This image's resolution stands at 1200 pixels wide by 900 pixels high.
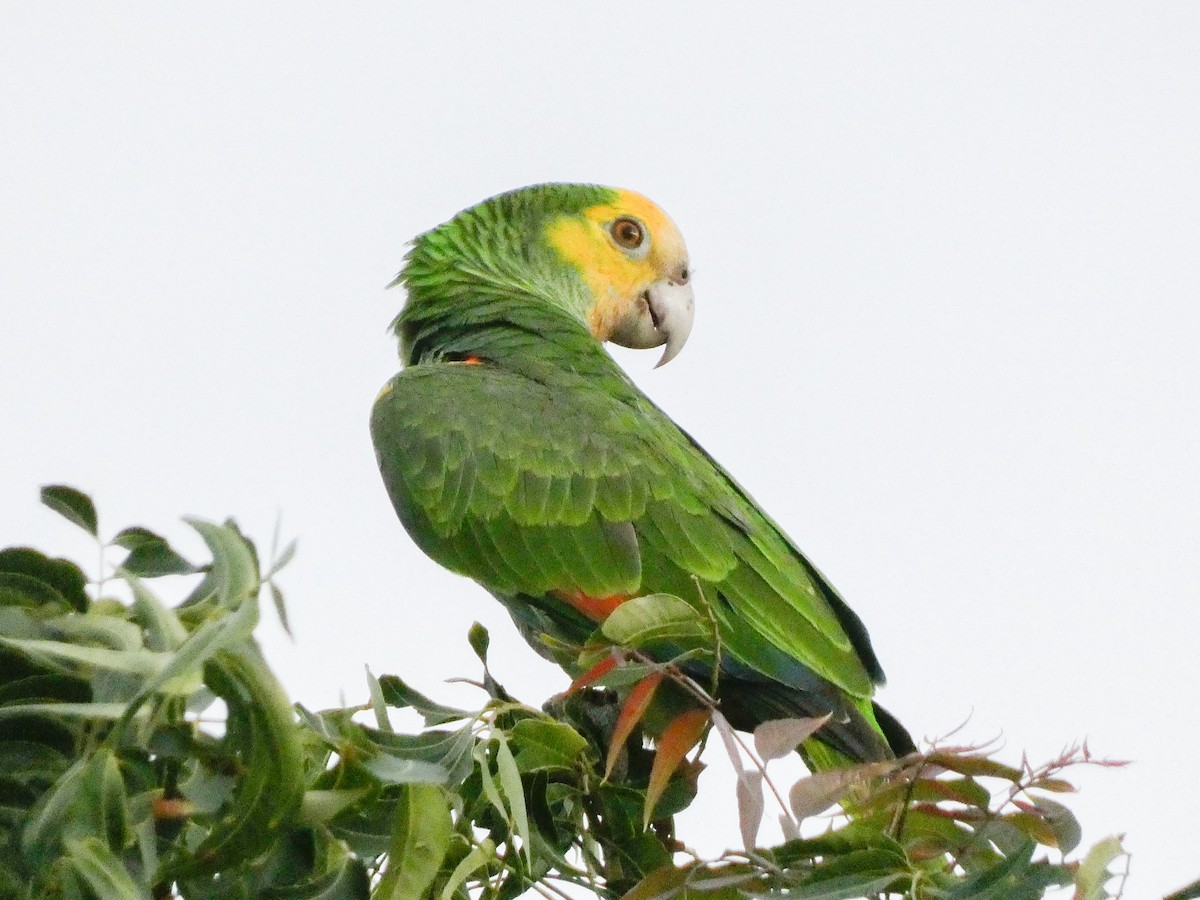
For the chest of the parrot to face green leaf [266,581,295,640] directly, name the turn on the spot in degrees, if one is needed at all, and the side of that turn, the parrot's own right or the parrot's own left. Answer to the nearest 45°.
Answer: approximately 90° to the parrot's own left

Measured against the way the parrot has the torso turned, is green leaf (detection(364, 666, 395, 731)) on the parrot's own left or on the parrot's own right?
on the parrot's own left

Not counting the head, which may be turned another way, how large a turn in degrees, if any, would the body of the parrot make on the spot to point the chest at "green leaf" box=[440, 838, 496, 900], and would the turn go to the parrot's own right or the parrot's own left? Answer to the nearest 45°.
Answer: approximately 90° to the parrot's own left

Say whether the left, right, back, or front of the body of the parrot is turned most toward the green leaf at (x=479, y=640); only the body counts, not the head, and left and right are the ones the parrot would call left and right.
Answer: left

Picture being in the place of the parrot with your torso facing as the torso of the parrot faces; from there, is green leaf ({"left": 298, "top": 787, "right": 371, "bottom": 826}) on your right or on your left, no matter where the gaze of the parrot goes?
on your left
